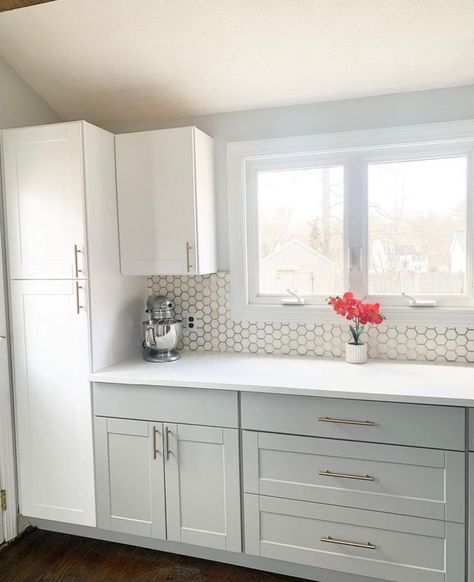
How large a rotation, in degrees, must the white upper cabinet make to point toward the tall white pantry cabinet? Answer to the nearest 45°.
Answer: approximately 45° to its right

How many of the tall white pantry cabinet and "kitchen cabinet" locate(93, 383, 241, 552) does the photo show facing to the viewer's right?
0

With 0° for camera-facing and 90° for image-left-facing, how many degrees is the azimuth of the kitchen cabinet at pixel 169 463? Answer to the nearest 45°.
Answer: approximately 45°

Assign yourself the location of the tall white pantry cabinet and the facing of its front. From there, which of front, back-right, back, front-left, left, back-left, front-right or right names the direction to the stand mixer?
back-left

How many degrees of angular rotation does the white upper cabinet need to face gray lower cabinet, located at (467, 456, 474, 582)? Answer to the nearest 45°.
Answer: approximately 90° to its left

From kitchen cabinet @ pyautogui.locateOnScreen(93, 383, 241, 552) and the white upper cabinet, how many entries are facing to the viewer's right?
0

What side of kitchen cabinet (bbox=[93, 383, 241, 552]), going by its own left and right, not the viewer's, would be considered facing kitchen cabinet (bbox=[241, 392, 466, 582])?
left

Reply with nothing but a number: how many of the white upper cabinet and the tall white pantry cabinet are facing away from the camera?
0

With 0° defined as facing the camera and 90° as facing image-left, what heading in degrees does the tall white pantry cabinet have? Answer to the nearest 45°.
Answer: approximately 45°
